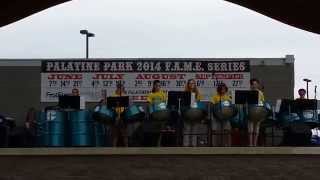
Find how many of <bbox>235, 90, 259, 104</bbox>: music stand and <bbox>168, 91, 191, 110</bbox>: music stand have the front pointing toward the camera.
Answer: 0

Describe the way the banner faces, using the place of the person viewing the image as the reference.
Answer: facing the viewer

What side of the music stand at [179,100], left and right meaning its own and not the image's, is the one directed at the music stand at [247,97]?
right

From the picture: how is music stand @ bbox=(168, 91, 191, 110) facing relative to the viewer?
away from the camera

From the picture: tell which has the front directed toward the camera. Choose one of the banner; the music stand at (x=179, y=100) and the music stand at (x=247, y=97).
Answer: the banner

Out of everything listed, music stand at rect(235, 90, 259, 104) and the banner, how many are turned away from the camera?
1

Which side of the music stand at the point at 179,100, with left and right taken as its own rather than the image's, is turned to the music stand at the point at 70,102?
left

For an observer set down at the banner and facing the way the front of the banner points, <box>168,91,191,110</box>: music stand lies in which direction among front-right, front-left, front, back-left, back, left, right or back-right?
front

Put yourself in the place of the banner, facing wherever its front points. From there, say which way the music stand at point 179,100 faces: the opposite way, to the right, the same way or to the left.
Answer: the opposite way

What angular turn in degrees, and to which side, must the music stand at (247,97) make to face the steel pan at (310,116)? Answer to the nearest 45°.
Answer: approximately 45° to its right

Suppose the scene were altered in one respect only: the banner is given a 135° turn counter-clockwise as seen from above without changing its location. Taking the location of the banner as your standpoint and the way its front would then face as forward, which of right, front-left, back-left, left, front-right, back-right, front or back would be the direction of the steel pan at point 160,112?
back-right

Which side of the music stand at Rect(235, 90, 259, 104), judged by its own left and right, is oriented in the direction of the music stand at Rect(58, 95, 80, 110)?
left

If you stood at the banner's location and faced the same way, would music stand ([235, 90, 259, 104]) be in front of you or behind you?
in front

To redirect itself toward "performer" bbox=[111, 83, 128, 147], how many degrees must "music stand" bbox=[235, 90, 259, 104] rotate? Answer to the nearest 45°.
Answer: approximately 90° to its left

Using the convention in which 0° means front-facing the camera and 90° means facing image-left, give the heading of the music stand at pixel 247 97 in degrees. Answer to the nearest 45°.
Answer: approximately 180°

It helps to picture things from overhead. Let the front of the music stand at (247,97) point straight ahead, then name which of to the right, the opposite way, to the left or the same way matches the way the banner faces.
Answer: the opposite way
